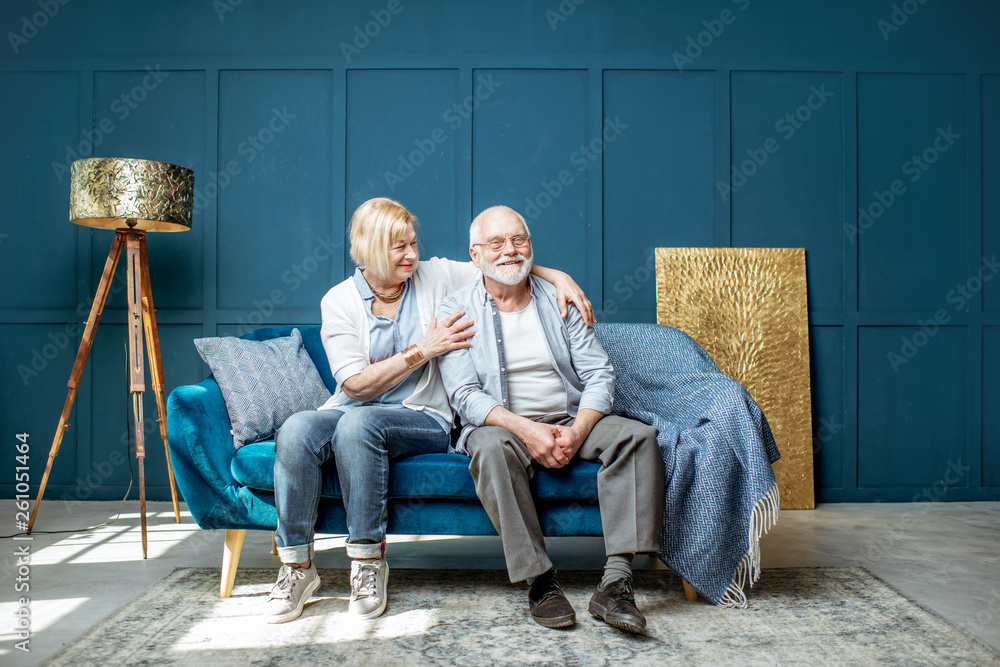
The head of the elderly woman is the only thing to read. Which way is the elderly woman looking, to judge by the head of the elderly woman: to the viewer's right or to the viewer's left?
to the viewer's right

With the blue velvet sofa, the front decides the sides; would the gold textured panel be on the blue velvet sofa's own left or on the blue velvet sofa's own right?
on the blue velvet sofa's own left

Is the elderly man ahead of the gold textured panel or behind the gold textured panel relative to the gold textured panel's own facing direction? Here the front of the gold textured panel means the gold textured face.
ahead

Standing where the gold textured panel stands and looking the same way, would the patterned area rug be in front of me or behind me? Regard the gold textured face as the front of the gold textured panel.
in front

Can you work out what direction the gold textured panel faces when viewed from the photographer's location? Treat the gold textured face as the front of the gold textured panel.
facing the viewer

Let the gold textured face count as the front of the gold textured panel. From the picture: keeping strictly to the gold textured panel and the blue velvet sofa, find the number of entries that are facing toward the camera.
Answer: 2

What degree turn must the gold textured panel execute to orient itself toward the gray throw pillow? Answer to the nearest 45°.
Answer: approximately 45° to its right

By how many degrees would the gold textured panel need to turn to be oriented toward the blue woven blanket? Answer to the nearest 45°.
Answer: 0° — it already faces it

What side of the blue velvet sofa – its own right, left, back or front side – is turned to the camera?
front
